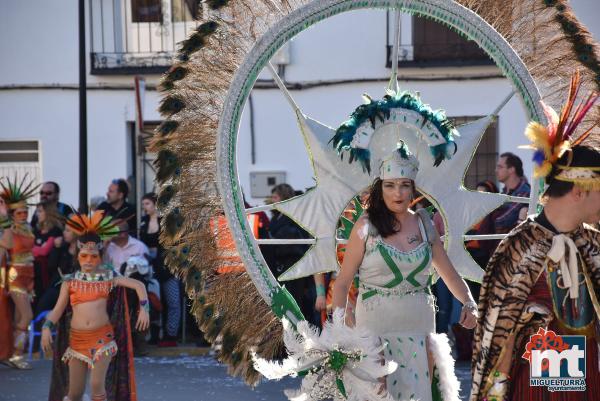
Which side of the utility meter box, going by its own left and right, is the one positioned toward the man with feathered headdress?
front

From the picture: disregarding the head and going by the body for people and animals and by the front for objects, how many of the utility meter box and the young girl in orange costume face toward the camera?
2

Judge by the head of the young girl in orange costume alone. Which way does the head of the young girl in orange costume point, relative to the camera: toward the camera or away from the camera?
toward the camera

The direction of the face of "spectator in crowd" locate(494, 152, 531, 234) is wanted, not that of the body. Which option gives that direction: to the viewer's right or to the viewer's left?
to the viewer's left

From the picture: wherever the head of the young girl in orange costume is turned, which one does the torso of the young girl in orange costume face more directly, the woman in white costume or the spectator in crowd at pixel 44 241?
the woman in white costume

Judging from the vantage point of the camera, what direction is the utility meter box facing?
facing the viewer

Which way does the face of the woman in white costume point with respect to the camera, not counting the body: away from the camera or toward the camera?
toward the camera

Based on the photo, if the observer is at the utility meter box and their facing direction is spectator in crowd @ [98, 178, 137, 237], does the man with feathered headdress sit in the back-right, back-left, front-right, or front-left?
front-left

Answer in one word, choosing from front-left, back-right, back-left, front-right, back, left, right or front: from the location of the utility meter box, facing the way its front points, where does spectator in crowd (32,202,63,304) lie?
front-right
